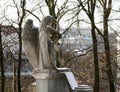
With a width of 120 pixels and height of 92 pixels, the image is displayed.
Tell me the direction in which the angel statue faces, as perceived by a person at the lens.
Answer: facing to the right of the viewer
